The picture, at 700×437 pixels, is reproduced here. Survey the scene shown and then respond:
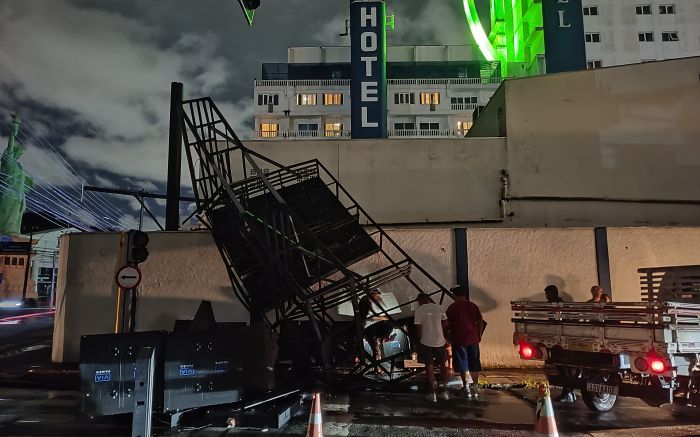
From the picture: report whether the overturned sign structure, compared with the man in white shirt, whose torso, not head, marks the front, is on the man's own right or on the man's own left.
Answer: on the man's own left

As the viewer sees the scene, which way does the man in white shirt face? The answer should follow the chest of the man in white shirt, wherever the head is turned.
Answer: away from the camera

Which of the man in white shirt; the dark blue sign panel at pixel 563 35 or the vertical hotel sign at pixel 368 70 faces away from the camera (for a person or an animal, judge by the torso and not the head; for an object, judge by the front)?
the man in white shirt

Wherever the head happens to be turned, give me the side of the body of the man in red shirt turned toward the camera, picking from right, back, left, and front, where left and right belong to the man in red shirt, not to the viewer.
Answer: back

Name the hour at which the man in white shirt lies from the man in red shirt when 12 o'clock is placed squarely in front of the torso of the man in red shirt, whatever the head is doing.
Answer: The man in white shirt is roughly at 8 o'clock from the man in red shirt.

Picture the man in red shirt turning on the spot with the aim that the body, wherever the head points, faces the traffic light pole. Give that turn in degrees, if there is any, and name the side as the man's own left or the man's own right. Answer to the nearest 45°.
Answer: approximately 90° to the man's own left
